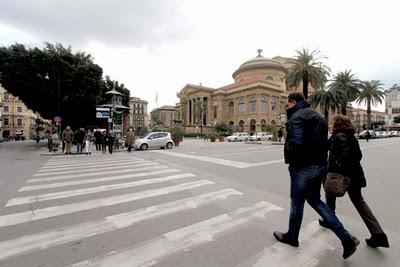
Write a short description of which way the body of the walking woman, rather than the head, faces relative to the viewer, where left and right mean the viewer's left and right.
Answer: facing away from the viewer and to the left of the viewer

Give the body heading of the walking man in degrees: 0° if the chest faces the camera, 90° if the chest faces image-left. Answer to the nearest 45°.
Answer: approximately 135°

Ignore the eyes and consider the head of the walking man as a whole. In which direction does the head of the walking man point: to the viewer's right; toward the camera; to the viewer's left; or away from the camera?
to the viewer's left

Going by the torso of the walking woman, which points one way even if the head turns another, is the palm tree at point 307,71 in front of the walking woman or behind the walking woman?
in front

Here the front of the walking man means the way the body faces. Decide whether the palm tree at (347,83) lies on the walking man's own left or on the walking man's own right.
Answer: on the walking man's own right

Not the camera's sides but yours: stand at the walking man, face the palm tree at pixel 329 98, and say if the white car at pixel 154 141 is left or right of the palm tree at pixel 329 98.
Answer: left

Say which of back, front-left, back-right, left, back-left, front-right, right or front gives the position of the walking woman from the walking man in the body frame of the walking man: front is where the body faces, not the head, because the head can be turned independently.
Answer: right

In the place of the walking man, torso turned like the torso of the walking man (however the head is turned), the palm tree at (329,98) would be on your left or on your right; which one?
on your right

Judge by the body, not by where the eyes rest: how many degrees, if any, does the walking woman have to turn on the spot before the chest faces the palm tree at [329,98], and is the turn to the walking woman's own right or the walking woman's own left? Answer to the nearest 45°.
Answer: approximately 45° to the walking woman's own right

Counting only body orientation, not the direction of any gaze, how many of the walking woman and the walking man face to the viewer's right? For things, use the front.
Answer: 0

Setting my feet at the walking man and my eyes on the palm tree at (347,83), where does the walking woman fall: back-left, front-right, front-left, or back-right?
front-right

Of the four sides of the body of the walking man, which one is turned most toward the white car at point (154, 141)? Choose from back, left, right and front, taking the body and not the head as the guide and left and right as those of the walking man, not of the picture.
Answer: front

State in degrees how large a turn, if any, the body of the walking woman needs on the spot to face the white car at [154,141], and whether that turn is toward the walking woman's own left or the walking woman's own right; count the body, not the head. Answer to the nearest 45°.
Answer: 0° — they already face it
